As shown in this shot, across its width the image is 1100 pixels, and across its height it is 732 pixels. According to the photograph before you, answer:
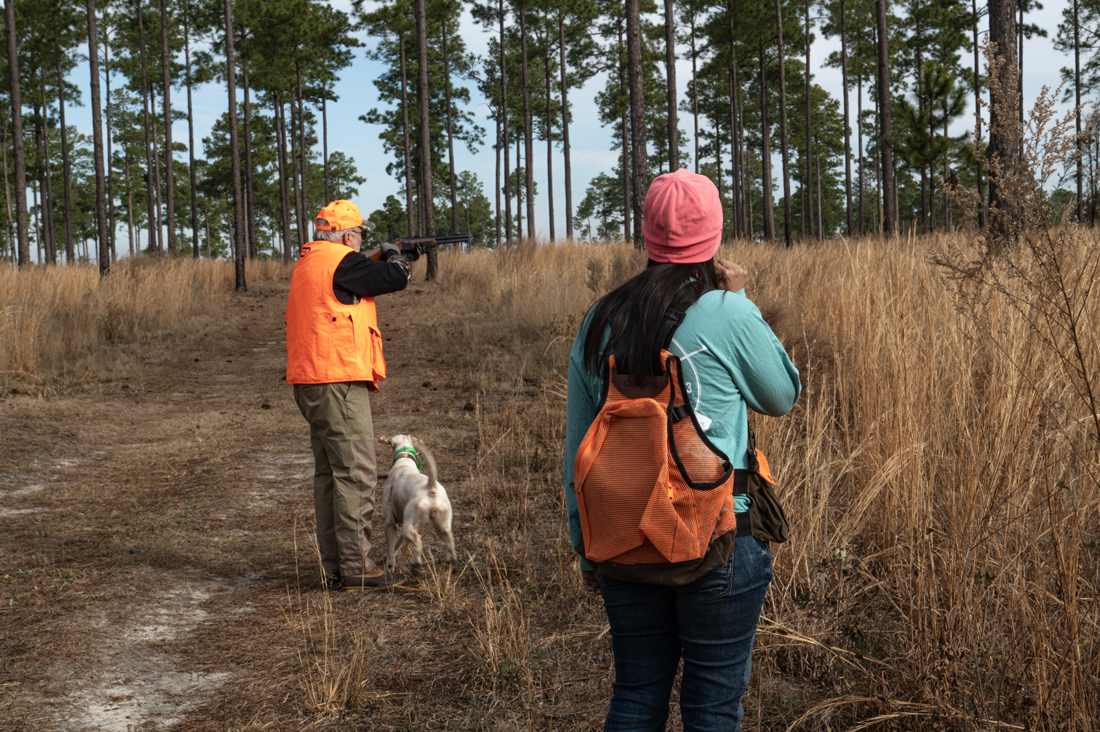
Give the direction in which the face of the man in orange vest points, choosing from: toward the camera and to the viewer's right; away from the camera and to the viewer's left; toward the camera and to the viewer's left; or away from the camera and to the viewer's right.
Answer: away from the camera and to the viewer's right

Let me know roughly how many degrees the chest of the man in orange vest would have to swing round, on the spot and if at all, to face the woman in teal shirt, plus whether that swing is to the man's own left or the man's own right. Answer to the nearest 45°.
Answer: approximately 135° to the man's own right

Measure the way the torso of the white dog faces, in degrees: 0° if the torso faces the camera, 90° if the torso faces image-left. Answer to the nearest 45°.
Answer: approximately 135°

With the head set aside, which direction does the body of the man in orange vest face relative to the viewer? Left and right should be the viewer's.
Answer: facing away from the viewer and to the right of the viewer

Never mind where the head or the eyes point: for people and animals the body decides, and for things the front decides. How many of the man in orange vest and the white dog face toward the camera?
0
